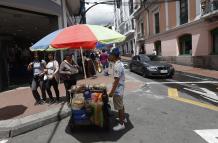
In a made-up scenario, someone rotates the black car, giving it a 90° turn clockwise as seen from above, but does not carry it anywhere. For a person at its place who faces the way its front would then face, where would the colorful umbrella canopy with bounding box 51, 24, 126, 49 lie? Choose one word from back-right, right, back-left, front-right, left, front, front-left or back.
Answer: front-left

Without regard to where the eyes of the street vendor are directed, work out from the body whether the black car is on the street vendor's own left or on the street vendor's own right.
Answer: on the street vendor's own right

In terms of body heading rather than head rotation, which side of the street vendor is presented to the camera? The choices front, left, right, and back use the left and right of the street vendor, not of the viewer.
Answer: left

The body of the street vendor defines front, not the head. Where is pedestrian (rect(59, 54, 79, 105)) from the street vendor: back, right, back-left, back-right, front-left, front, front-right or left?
front-right

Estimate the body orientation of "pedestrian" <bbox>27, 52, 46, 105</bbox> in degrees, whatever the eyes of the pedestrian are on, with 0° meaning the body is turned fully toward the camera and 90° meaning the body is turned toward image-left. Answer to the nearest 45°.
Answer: approximately 0°
